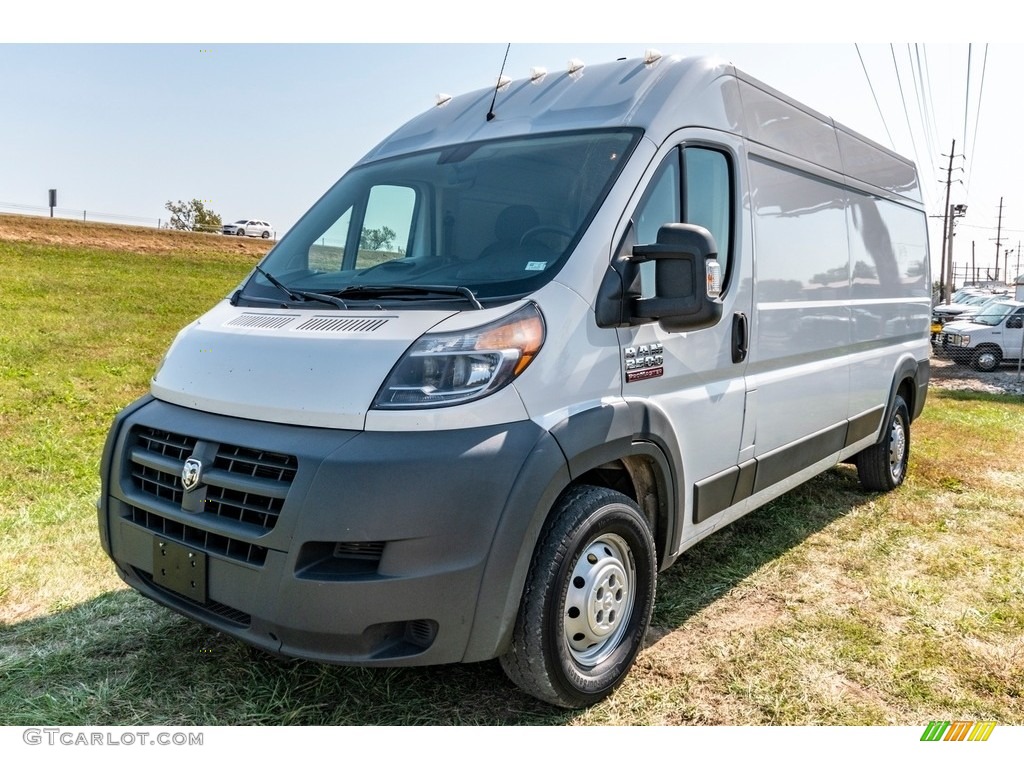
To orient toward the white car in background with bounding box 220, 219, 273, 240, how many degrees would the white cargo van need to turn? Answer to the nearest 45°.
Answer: approximately 135° to its right

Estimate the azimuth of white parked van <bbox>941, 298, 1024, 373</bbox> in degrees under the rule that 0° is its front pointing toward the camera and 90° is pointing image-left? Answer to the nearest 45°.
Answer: approximately 45°

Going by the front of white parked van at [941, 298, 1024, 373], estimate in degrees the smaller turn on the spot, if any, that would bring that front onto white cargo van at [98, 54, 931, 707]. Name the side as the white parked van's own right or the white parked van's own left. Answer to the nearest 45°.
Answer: approximately 45° to the white parked van's own left

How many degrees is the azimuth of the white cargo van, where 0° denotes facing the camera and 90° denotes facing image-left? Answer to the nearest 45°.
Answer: approximately 45°

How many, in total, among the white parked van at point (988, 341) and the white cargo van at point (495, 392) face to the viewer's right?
0

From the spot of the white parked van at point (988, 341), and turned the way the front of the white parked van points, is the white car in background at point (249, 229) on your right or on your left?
on your right
